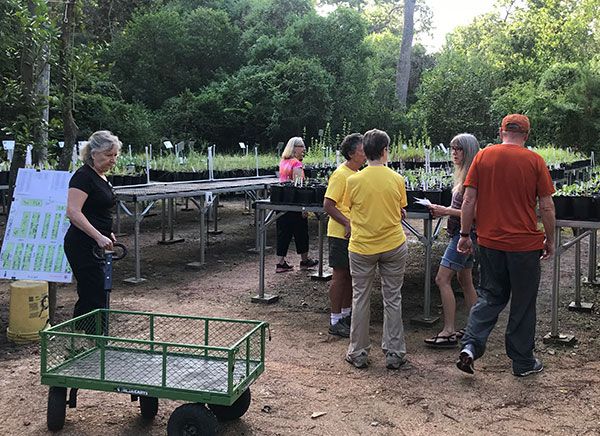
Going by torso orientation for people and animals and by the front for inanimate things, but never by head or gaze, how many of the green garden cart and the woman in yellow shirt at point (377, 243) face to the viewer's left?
1

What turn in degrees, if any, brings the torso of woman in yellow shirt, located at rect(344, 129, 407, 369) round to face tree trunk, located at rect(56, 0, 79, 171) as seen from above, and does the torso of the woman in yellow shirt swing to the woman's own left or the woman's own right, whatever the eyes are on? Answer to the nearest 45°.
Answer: approximately 90° to the woman's own left

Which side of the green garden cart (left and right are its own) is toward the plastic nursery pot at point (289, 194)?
right

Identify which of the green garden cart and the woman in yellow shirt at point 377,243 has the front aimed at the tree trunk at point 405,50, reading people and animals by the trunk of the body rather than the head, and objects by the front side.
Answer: the woman in yellow shirt

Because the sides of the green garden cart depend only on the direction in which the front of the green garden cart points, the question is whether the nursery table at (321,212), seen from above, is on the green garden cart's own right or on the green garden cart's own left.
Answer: on the green garden cart's own right

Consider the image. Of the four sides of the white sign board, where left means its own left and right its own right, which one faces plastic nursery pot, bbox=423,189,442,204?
left

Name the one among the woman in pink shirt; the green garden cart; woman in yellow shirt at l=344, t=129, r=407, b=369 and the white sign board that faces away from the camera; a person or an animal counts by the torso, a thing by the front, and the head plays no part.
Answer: the woman in yellow shirt

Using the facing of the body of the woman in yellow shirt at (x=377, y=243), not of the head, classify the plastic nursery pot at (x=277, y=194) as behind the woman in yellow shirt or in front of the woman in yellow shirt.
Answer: in front

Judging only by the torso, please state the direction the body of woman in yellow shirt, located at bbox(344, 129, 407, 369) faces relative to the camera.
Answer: away from the camera

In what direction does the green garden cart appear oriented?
to the viewer's left

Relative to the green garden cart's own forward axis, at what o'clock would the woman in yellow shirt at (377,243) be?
The woman in yellow shirt is roughly at 5 o'clock from the green garden cart.

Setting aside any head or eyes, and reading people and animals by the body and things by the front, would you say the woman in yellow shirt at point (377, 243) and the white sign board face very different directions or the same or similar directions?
very different directions

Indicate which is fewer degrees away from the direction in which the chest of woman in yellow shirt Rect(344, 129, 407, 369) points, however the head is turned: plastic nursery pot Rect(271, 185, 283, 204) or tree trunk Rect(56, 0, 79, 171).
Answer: the plastic nursery pot
